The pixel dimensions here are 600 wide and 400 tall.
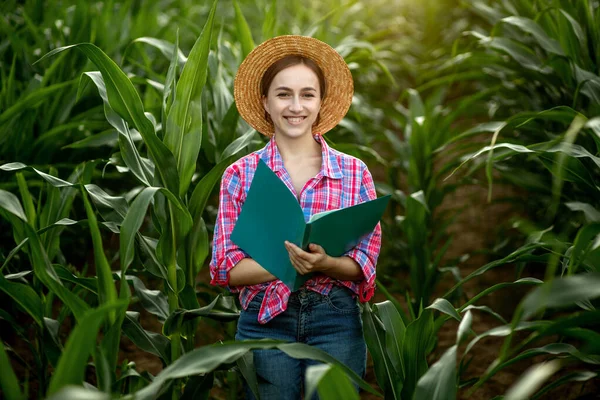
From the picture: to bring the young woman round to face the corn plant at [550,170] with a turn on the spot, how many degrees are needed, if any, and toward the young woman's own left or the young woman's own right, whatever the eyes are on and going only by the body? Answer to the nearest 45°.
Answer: approximately 135° to the young woman's own left

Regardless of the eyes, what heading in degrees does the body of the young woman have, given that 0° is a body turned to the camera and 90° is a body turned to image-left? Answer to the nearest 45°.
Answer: approximately 0°
